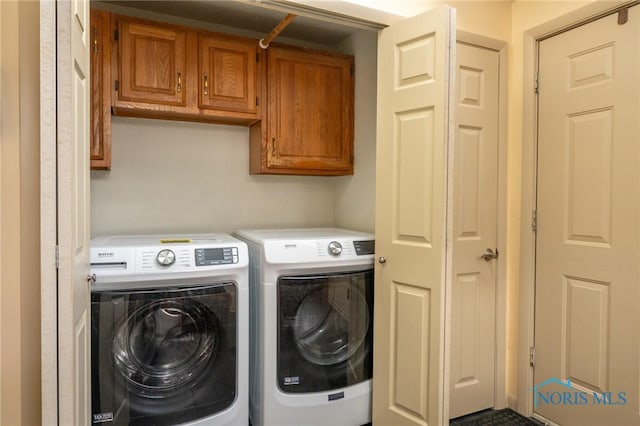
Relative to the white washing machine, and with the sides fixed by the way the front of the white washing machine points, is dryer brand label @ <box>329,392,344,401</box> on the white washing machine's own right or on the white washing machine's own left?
on the white washing machine's own left

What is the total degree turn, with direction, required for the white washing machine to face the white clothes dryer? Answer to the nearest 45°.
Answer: approximately 90° to its left

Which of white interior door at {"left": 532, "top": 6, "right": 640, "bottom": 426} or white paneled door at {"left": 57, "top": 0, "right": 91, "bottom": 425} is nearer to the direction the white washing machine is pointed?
the white paneled door

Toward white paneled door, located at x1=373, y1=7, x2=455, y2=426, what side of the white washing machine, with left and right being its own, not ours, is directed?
left

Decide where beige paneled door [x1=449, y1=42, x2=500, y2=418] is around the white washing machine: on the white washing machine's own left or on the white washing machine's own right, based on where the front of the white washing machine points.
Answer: on the white washing machine's own left

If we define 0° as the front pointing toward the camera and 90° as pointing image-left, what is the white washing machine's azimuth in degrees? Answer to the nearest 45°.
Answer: approximately 0°

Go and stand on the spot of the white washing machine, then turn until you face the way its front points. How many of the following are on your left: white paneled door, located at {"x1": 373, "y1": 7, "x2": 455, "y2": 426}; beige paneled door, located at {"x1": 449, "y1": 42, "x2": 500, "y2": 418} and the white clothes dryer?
3
